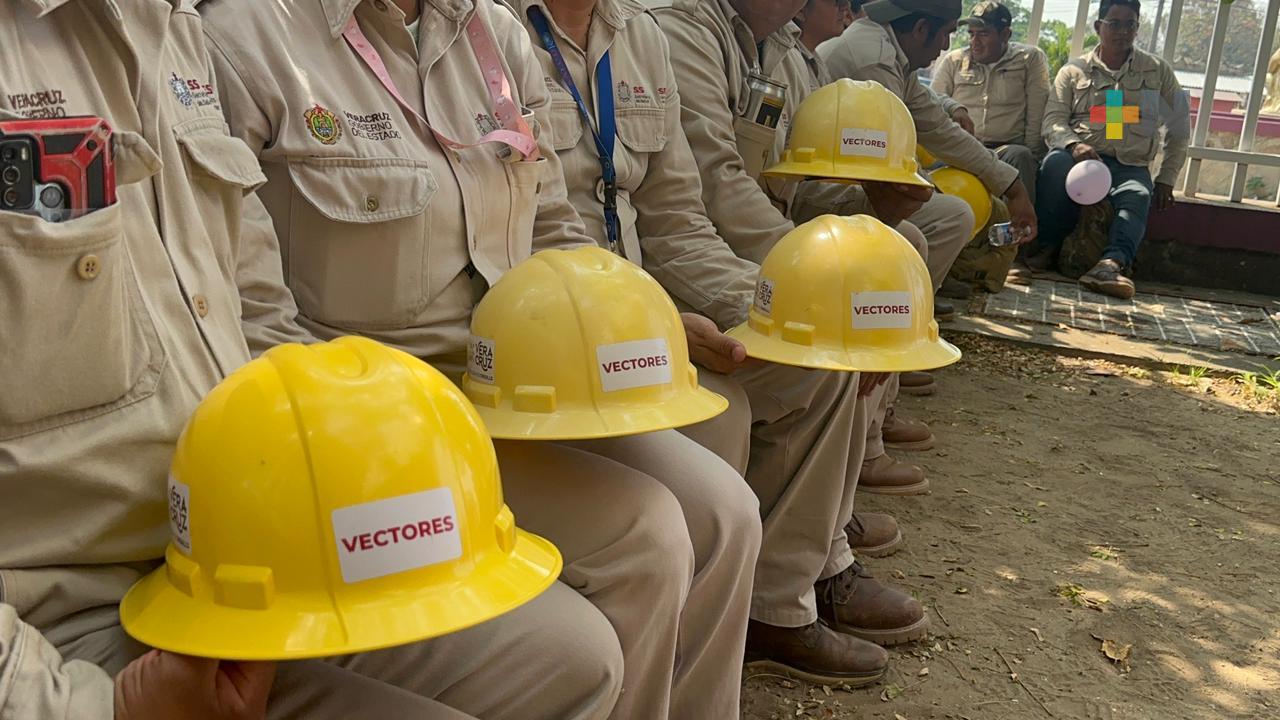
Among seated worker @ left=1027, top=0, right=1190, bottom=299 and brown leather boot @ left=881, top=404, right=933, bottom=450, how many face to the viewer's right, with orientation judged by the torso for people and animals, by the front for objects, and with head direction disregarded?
1

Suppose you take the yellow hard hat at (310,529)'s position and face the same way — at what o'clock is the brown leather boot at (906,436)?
The brown leather boot is roughly at 9 o'clock from the yellow hard hat.

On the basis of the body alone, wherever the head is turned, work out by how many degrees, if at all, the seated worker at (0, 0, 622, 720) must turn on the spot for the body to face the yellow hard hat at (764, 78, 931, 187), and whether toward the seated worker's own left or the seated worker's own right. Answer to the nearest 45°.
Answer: approximately 90° to the seated worker's own left

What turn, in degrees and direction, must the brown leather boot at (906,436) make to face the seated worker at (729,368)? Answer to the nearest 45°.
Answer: approximately 90° to its right

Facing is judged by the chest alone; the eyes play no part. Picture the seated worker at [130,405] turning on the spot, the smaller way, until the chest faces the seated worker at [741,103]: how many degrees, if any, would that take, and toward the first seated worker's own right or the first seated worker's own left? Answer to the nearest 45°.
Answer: approximately 90° to the first seated worker's own left

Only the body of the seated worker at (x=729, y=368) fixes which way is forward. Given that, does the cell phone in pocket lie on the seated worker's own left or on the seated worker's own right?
on the seated worker's own right

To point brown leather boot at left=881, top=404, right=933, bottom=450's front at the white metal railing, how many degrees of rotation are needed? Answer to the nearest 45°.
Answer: approximately 90° to its left

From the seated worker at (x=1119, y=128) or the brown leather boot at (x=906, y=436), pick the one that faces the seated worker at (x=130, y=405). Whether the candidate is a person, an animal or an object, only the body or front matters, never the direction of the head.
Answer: the seated worker at (x=1119, y=128)

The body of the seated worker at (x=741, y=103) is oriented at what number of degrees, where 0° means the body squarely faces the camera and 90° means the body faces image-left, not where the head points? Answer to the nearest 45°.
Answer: approximately 315°

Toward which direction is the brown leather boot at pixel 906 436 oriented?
to the viewer's right

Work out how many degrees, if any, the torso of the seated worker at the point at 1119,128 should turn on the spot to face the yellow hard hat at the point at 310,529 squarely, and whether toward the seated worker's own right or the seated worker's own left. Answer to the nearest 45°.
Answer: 0° — they already face it
